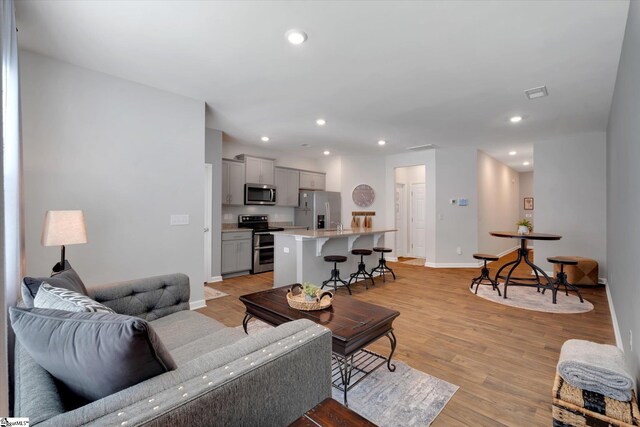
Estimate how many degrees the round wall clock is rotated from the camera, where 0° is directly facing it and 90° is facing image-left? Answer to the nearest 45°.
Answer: approximately 0°

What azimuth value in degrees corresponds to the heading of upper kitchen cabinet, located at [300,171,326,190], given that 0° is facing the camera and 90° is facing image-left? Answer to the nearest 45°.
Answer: approximately 315°

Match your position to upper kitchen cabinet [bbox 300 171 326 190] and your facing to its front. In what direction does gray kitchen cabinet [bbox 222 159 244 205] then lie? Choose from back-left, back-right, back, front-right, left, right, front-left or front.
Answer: right

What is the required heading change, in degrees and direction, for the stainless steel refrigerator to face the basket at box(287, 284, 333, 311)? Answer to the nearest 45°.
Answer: approximately 45° to its right

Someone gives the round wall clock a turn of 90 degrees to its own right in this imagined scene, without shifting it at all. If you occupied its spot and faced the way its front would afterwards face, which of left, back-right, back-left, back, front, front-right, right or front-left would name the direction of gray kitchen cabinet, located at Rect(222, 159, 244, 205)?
front-left

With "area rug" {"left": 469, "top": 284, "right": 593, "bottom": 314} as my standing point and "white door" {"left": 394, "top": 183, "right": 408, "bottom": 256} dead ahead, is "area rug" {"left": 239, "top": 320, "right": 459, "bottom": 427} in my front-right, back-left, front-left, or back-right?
back-left

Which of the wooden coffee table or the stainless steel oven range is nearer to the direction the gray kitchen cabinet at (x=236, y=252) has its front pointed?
the wooden coffee table

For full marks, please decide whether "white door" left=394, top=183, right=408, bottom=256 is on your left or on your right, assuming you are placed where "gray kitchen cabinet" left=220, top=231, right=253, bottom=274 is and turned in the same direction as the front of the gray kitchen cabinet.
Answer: on your left

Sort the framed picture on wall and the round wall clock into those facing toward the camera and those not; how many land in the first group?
2

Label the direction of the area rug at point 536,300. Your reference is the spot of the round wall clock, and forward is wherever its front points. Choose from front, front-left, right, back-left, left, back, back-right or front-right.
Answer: front-left

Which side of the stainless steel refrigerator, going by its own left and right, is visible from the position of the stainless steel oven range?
right

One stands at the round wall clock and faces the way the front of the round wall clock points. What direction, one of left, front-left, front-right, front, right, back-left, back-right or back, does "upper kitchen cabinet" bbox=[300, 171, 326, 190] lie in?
right

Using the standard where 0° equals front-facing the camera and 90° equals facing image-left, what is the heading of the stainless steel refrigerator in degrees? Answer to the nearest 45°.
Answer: approximately 315°

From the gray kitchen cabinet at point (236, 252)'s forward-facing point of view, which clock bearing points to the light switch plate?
The light switch plate is roughly at 2 o'clock from the gray kitchen cabinet.
